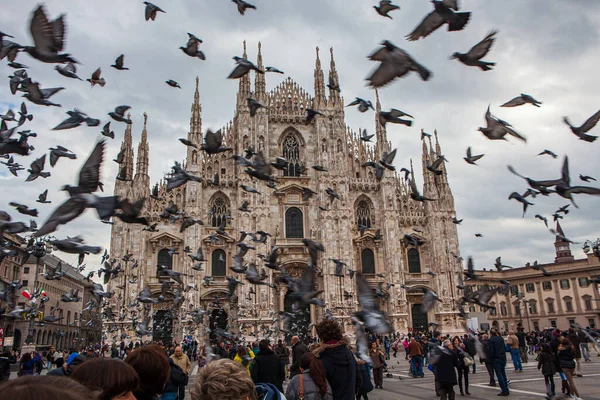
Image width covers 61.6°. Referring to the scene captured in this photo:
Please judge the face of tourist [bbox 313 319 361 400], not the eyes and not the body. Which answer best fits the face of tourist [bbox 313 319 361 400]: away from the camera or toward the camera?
away from the camera

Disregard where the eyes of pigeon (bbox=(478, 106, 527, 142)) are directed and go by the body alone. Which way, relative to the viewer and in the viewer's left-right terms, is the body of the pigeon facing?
facing to the left of the viewer

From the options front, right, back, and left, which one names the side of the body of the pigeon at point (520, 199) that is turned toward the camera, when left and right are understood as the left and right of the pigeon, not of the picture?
left

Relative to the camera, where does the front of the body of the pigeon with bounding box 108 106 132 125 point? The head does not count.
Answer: to the viewer's left

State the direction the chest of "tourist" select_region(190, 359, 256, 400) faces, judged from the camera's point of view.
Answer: away from the camera

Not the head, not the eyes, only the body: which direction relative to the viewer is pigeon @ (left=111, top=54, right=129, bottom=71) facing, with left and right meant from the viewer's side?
facing to the left of the viewer

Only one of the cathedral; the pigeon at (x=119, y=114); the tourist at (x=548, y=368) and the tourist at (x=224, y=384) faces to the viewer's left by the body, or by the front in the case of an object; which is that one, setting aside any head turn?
the pigeon

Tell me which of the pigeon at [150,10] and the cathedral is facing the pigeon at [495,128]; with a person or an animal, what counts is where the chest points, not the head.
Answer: the cathedral

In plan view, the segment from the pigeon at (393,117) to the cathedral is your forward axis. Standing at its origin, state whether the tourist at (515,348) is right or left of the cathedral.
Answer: right

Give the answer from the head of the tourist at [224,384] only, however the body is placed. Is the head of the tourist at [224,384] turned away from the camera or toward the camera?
away from the camera

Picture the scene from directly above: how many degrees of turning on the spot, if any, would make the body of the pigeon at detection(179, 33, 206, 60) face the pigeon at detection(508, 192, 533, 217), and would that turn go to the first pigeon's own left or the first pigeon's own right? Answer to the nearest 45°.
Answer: approximately 180°

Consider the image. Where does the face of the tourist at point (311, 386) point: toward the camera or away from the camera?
away from the camera
